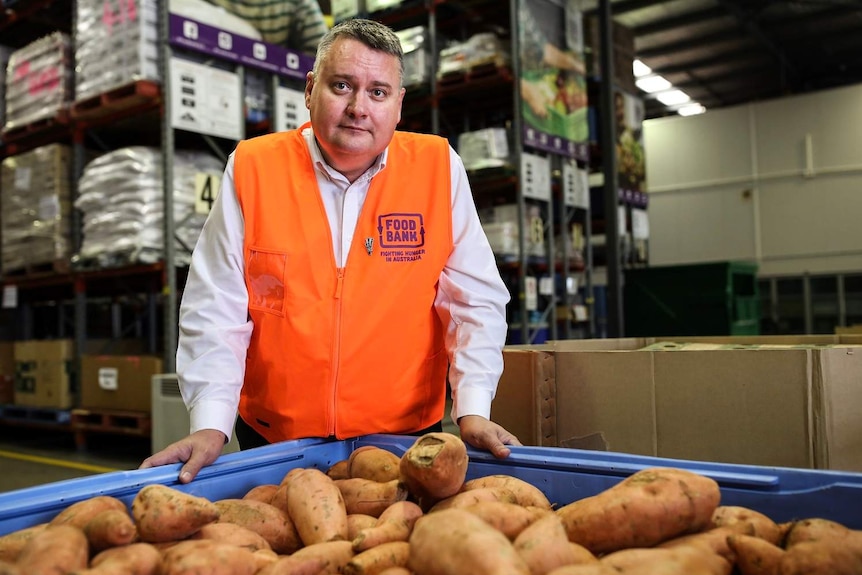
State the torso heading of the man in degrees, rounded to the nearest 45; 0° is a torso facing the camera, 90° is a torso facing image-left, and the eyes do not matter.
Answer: approximately 0°

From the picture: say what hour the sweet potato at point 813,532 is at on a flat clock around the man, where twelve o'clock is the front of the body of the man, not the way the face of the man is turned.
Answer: The sweet potato is roughly at 11 o'clock from the man.

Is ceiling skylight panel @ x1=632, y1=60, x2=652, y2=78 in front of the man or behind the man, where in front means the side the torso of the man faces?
behind

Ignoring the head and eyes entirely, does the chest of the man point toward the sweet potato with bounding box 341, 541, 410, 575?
yes
